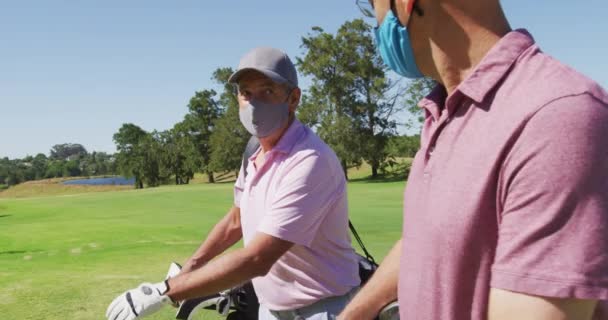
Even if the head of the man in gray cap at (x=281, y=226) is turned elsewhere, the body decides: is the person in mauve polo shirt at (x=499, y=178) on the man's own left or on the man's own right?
on the man's own left
